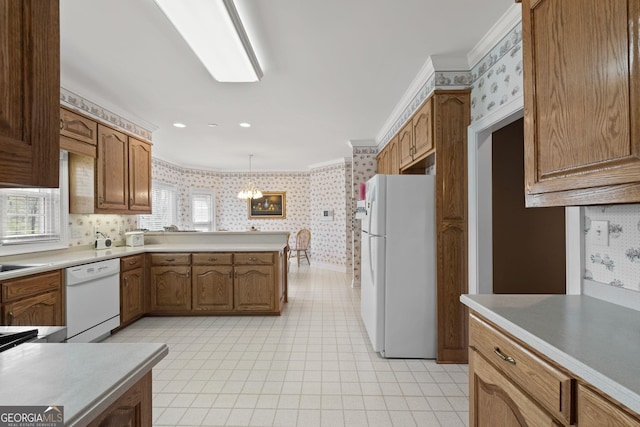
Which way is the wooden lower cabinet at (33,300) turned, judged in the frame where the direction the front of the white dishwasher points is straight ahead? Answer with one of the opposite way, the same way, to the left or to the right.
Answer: the same way

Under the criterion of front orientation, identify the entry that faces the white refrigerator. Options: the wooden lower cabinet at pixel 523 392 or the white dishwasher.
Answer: the white dishwasher

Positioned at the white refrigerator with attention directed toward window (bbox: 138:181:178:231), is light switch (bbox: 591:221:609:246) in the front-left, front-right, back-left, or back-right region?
back-left

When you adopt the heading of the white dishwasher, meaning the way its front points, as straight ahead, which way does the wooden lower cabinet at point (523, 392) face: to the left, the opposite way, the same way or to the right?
the opposite way

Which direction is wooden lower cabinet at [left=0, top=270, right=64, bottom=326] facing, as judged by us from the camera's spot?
facing the viewer and to the right of the viewer

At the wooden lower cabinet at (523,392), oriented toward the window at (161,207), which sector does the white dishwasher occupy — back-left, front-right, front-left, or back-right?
front-left

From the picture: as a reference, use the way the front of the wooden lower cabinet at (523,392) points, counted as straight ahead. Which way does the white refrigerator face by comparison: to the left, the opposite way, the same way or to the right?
the same way

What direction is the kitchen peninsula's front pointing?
toward the camera

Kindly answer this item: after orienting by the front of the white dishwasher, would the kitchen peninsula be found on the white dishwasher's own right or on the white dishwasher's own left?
on the white dishwasher's own left

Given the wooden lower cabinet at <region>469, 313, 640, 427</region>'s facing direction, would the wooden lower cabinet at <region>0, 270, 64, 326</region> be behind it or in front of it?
in front

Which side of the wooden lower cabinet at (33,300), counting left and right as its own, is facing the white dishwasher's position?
left

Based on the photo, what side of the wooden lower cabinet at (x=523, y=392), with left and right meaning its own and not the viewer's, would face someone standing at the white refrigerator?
right
